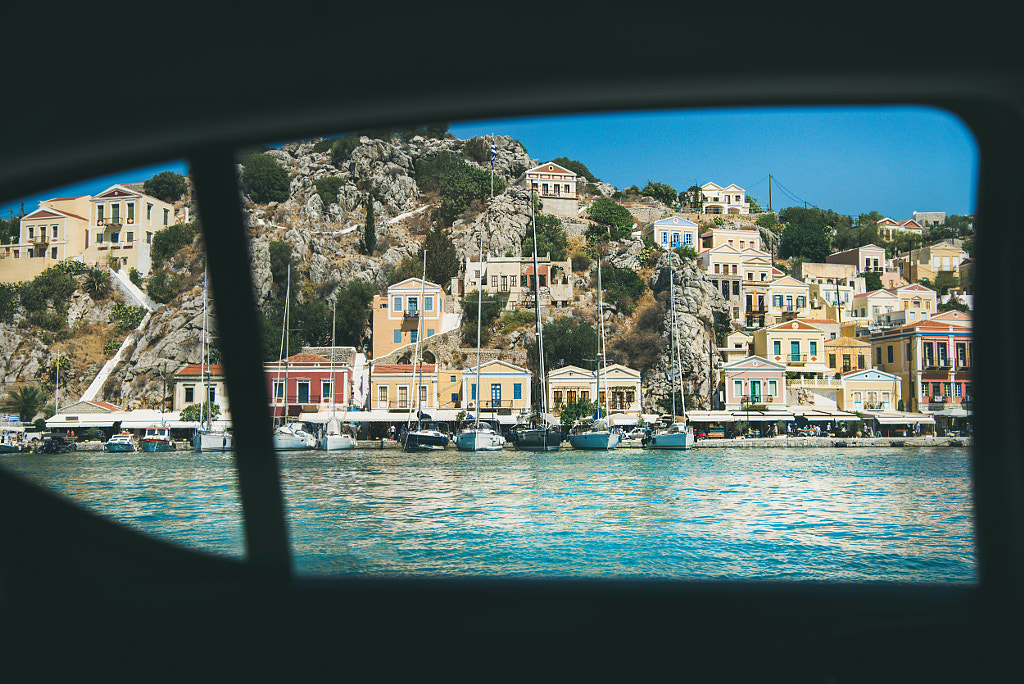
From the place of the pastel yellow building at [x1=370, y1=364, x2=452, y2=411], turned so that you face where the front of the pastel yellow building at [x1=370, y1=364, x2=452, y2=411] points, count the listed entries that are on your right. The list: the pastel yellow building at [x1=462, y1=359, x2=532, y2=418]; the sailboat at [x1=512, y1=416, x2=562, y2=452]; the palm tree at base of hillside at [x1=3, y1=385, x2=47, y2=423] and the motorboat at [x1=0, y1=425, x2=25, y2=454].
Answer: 2

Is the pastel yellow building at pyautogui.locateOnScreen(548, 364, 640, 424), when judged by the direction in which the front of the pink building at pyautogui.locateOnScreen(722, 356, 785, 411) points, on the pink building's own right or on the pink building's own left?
on the pink building's own right

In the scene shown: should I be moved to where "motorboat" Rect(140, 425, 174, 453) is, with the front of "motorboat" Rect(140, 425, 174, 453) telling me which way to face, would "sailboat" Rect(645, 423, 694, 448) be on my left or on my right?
on my left

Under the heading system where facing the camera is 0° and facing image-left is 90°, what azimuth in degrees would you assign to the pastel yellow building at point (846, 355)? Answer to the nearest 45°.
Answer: approximately 0°

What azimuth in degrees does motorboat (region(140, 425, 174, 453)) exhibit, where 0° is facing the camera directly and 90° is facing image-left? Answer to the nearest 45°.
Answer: approximately 0°

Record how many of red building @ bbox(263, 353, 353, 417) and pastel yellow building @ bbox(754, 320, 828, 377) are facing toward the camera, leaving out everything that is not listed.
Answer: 2

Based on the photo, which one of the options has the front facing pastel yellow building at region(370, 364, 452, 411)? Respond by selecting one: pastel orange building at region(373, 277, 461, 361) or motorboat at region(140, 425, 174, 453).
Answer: pastel orange building at region(373, 277, 461, 361)

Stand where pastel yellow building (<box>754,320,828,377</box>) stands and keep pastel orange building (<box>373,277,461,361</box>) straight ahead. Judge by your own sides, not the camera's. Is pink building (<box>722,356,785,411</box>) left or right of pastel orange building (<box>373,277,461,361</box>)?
left

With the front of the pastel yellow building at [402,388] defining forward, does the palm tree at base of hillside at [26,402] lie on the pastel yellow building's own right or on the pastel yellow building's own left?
on the pastel yellow building's own right
